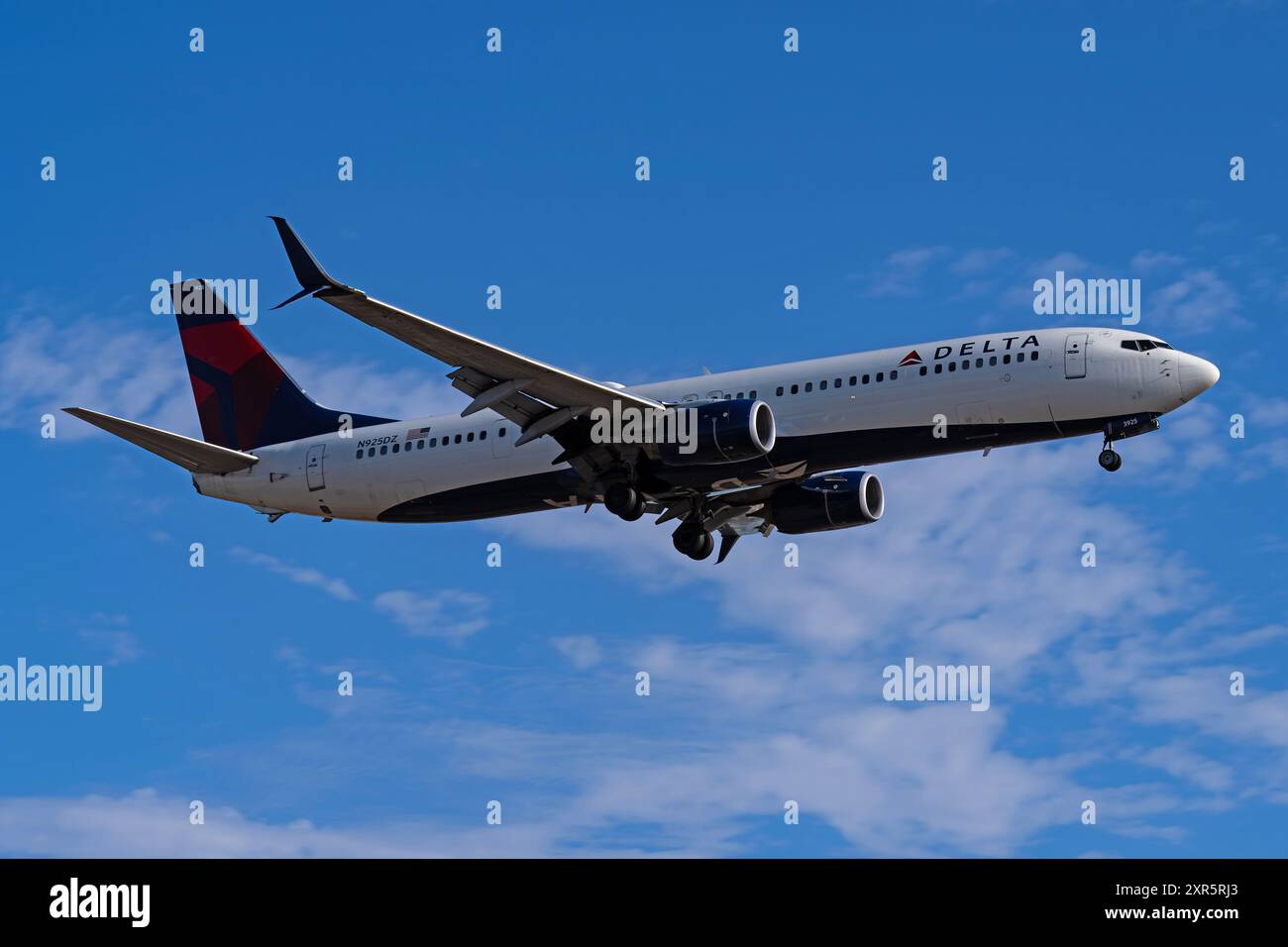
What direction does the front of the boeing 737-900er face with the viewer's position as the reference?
facing the viewer and to the right of the viewer
